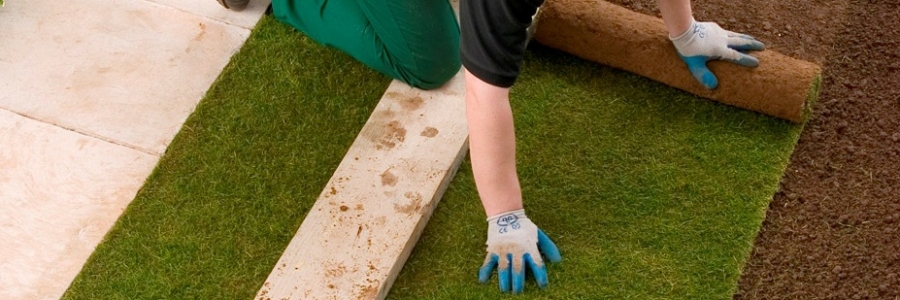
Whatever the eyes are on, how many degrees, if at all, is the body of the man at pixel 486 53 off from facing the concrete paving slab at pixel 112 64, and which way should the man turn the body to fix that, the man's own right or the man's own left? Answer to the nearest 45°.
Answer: approximately 135° to the man's own right

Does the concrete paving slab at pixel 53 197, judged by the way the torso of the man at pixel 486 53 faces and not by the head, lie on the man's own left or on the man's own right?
on the man's own right

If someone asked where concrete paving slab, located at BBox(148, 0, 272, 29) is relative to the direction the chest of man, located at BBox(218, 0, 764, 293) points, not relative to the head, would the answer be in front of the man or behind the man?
behind

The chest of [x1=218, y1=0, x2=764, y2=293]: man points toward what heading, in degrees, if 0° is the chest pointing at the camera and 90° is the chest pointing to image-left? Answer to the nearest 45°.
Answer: approximately 315°
